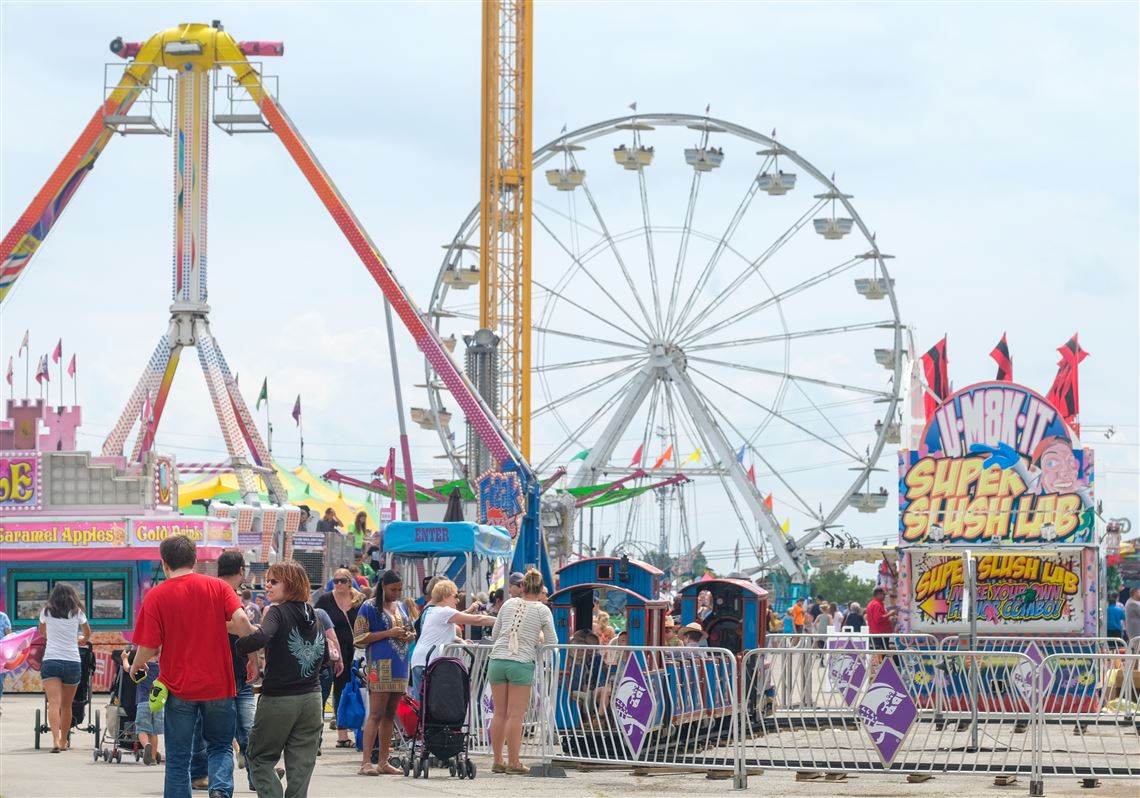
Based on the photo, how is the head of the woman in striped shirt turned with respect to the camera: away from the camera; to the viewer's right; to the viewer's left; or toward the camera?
away from the camera

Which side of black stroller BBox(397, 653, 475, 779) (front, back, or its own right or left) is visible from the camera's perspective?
back

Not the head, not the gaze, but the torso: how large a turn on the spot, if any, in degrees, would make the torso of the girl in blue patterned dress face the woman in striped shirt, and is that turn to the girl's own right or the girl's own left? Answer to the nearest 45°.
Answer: approximately 45° to the girl's own left

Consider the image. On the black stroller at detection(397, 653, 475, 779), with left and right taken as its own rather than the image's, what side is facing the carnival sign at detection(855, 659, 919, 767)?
right

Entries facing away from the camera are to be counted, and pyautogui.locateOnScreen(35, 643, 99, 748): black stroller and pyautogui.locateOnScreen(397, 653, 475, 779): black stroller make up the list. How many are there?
2

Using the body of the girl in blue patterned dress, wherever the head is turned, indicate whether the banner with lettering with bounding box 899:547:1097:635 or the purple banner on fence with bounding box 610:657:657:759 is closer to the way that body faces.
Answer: the purple banner on fence

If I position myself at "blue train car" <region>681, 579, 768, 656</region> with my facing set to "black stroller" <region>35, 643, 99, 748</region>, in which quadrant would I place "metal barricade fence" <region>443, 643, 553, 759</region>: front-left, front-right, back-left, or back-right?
front-left

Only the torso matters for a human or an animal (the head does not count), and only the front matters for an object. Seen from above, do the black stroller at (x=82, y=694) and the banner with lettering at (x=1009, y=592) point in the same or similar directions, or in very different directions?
very different directions

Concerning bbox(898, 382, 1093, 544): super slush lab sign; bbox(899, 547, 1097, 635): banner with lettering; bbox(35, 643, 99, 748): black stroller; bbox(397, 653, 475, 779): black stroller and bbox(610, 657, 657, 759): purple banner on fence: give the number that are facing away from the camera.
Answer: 2

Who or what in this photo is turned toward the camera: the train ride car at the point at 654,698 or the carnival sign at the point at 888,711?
the carnival sign

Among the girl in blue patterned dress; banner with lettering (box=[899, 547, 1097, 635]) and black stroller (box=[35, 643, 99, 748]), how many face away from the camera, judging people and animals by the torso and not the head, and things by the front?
1

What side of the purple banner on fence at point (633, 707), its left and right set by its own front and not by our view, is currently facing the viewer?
front

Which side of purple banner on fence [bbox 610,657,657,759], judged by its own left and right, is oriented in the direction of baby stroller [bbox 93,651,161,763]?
right

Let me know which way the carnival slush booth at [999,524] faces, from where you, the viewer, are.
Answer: facing the viewer

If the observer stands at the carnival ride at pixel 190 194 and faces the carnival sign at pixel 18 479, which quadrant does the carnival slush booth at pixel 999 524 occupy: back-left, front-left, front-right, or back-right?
front-left

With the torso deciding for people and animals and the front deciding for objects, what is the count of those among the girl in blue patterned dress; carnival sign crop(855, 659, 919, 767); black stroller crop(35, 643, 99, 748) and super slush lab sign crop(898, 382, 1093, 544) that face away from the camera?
1

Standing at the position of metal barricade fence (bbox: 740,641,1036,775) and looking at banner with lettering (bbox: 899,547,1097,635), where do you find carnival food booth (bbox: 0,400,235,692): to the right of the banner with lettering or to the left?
left

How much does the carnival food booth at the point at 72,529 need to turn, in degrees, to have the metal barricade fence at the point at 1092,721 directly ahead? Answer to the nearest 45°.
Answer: approximately 45° to its left
